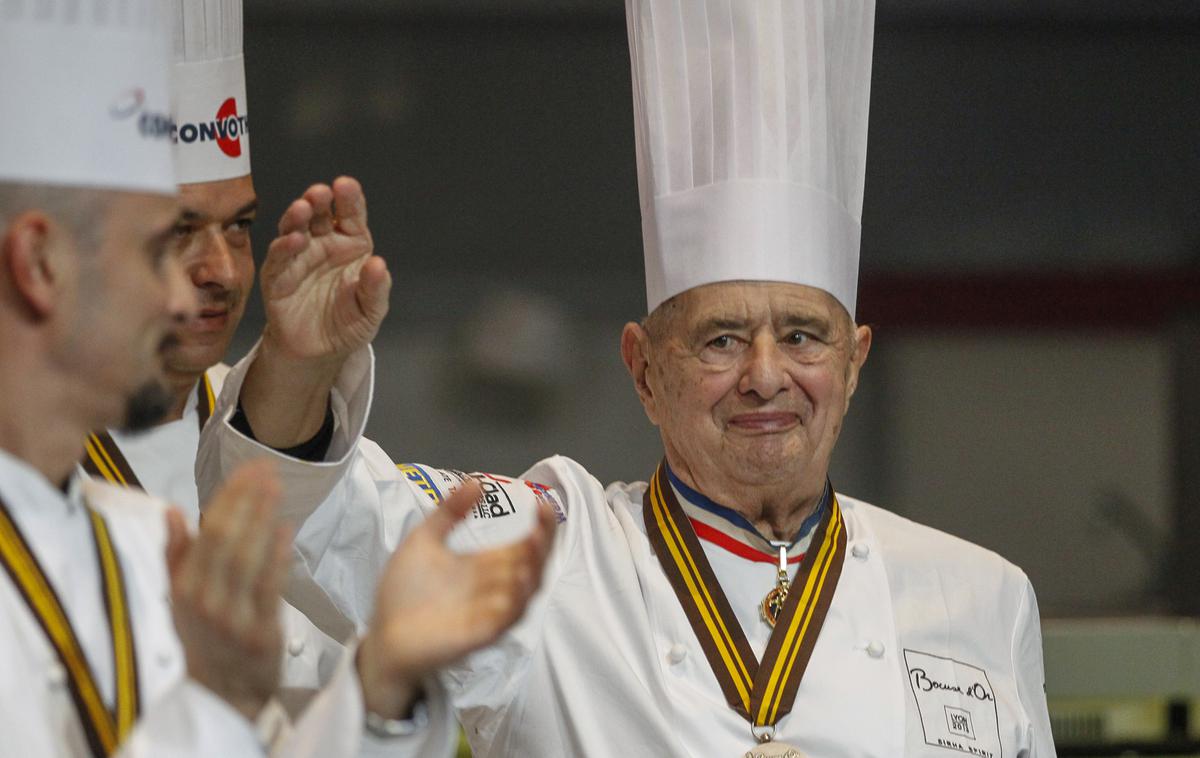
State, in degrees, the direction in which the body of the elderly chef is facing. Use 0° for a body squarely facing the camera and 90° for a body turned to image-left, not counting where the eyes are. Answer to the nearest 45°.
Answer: approximately 0°

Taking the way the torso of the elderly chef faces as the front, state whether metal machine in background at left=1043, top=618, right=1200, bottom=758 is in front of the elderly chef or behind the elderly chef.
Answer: behind
